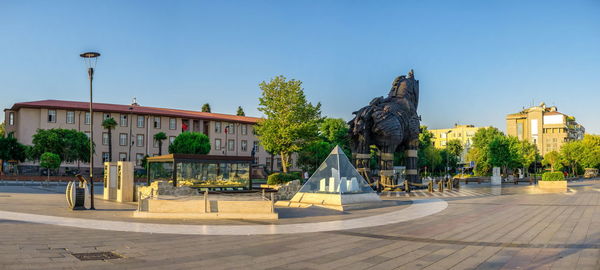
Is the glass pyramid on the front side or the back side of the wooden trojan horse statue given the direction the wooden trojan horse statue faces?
on the back side

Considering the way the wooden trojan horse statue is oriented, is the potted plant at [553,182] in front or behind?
in front

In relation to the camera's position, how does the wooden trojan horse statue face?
facing away from the viewer and to the right of the viewer

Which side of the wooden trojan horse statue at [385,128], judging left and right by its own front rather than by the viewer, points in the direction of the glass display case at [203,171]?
back

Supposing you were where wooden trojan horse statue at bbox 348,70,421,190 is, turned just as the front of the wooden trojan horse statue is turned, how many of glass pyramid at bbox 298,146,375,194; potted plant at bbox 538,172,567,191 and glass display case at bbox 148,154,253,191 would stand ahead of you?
1

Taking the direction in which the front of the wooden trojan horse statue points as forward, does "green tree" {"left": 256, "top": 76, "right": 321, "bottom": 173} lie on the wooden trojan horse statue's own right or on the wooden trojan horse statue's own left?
on the wooden trojan horse statue's own left
